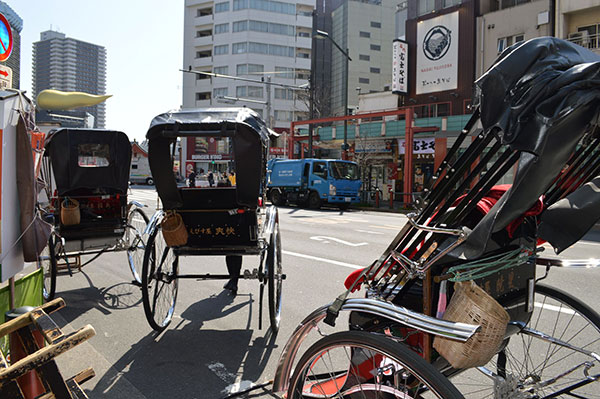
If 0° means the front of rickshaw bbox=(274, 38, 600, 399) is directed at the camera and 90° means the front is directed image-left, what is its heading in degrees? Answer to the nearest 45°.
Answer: approximately 135°

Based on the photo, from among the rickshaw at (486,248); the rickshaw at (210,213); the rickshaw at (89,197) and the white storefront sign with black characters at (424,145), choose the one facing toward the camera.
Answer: the white storefront sign with black characters

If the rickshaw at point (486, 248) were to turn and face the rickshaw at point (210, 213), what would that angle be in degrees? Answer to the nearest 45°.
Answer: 0° — it already faces it

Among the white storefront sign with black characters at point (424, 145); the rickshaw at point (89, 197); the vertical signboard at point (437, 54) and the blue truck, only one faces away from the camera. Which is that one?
the rickshaw

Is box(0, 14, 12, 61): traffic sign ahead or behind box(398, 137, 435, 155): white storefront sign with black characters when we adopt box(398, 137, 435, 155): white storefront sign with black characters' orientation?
ahead

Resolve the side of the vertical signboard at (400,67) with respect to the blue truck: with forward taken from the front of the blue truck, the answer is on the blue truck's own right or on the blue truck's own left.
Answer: on the blue truck's own left

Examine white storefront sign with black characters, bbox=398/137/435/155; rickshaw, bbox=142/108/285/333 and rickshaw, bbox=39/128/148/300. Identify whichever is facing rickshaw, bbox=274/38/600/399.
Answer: the white storefront sign with black characters

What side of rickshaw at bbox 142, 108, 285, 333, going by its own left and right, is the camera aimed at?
back

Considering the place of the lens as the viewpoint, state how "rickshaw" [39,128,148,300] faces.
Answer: facing away from the viewer

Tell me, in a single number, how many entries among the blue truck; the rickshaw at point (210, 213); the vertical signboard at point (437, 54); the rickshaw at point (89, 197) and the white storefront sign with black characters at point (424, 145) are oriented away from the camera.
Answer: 2

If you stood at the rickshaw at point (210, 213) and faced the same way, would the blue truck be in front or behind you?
in front

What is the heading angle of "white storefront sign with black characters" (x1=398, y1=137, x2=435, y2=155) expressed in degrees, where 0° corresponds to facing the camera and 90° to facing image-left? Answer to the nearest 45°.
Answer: approximately 0°
